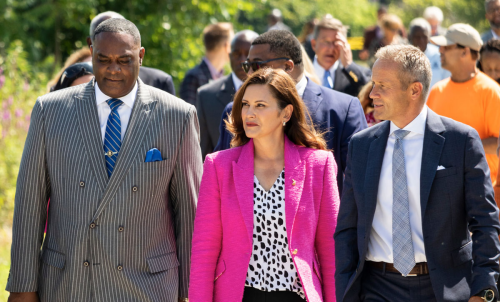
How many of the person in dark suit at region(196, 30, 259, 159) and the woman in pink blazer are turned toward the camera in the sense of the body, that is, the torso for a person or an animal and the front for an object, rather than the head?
2

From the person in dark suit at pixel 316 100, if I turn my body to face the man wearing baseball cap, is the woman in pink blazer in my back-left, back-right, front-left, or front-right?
back-right

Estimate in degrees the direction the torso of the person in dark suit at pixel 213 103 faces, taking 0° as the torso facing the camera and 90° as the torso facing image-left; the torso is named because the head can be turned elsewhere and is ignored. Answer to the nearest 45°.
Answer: approximately 0°

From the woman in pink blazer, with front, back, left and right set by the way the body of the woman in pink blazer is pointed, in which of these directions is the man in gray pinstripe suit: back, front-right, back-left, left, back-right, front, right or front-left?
right

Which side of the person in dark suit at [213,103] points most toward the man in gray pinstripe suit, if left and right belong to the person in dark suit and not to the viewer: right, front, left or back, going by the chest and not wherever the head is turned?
front

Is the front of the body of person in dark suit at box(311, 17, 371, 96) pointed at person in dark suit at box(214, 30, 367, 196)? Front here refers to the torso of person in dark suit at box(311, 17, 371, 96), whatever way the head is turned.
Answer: yes

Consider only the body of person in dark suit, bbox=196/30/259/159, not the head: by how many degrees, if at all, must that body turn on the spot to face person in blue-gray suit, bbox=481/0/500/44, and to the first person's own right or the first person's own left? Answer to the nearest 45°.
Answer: approximately 135° to the first person's own left

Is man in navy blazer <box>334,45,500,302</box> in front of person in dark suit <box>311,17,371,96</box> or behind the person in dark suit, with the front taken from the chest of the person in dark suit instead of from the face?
in front

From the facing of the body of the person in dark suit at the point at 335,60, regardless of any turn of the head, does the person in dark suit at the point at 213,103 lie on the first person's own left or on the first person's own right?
on the first person's own right

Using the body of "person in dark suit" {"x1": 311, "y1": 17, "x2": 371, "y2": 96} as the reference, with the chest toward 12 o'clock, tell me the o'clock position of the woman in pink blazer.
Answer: The woman in pink blazer is roughly at 12 o'clock from the person in dark suit.
